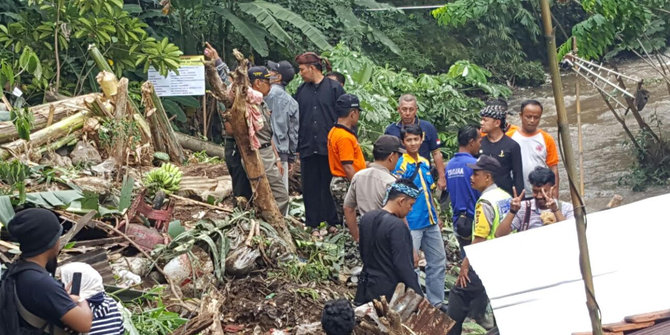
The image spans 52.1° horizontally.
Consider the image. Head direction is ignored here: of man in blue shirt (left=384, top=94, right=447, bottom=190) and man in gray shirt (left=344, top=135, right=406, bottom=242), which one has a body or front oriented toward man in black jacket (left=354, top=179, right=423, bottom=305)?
the man in blue shirt

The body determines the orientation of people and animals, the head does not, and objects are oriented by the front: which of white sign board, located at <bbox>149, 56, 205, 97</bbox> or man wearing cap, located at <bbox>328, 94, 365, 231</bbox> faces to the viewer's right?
the man wearing cap

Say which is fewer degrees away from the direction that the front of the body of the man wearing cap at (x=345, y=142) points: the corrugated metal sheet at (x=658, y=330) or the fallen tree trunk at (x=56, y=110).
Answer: the corrugated metal sheet

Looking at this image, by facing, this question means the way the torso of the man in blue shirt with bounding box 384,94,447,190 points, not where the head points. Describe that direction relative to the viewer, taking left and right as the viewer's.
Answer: facing the viewer

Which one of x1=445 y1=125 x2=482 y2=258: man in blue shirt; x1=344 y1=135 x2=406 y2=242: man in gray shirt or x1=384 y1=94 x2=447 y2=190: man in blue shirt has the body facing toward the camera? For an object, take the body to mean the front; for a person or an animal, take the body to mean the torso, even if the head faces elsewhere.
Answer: x1=384 y1=94 x2=447 y2=190: man in blue shirt

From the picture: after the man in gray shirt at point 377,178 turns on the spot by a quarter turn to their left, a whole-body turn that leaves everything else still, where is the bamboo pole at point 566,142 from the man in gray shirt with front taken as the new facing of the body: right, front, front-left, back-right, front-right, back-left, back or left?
back-left

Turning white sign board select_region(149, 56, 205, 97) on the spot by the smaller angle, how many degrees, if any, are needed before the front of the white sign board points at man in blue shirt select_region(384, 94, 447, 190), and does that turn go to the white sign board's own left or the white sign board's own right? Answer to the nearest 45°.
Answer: approximately 45° to the white sign board's own left

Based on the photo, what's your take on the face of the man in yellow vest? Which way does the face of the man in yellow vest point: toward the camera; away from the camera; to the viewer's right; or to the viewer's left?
to the viewer's left

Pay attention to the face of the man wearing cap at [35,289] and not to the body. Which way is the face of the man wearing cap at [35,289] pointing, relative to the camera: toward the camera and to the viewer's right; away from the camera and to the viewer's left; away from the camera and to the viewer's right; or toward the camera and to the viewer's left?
away from the camera and to the viewer's right

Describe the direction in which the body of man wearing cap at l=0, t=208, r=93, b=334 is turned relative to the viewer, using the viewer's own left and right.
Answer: facing away from the viewer and to the right of the viewer

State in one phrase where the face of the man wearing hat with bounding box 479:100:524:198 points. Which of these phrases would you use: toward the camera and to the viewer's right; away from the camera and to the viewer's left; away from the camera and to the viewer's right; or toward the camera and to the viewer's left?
toward the camera and to the viewer's left

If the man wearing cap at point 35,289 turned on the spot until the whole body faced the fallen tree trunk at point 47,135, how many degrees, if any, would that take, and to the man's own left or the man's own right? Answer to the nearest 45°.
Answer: approximately 45° to the man's own left

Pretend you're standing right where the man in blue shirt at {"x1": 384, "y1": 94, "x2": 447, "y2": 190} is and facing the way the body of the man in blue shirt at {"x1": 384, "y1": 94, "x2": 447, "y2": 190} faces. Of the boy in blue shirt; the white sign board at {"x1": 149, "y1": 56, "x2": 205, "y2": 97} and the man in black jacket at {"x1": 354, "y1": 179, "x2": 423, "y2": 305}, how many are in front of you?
2
